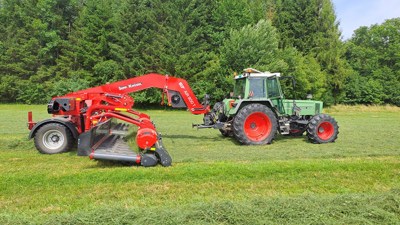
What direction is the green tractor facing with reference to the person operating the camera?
facing to the right of the viewer
